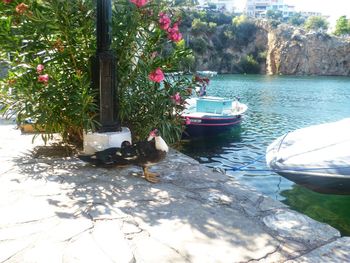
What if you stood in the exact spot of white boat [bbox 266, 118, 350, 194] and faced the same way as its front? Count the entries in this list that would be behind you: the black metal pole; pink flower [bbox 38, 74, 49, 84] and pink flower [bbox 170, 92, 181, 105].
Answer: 0

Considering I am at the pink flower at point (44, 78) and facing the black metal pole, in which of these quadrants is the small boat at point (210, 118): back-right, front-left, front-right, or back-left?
front-left

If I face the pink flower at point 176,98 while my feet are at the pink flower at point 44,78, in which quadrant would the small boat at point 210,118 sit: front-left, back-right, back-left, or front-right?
front-left

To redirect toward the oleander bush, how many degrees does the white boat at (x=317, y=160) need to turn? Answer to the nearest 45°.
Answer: approximately 45° to its left

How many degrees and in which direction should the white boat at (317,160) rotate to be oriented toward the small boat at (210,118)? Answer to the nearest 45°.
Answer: approximately 45° to its right

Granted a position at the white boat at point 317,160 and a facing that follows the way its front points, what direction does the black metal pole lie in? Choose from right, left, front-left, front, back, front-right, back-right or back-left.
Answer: front-left

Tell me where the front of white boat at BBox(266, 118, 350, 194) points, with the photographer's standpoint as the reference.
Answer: facing to the left of the viewer
